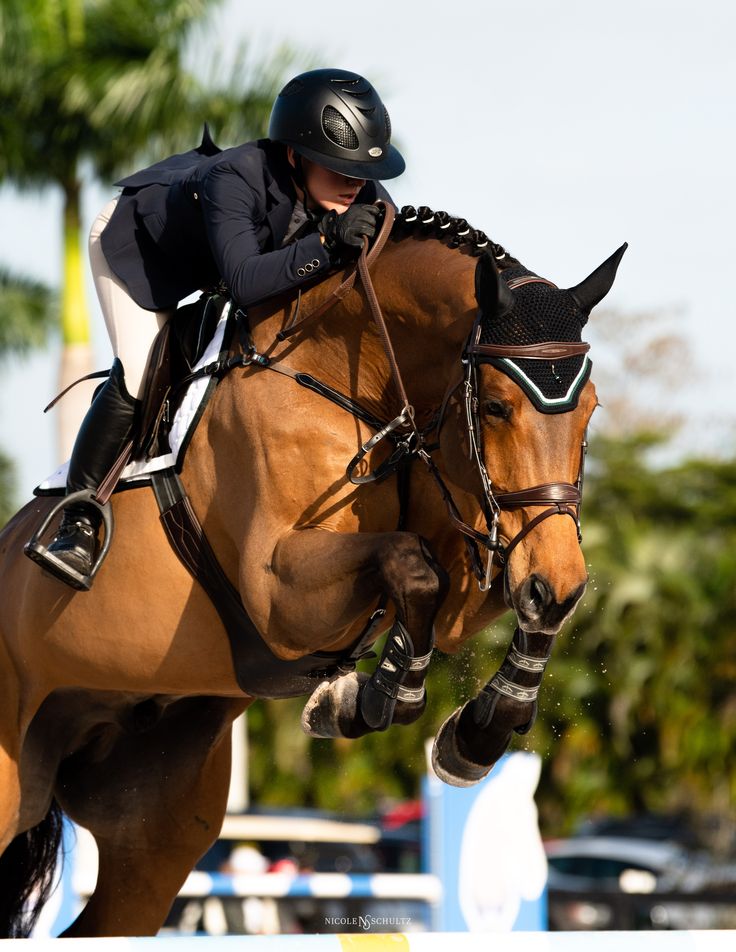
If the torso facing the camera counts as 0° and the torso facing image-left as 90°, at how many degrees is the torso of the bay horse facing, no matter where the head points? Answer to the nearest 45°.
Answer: approximately 315°

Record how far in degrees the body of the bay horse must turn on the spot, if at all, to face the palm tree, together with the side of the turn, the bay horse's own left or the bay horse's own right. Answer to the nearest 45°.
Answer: approximately 135° to the bay horse's own left
